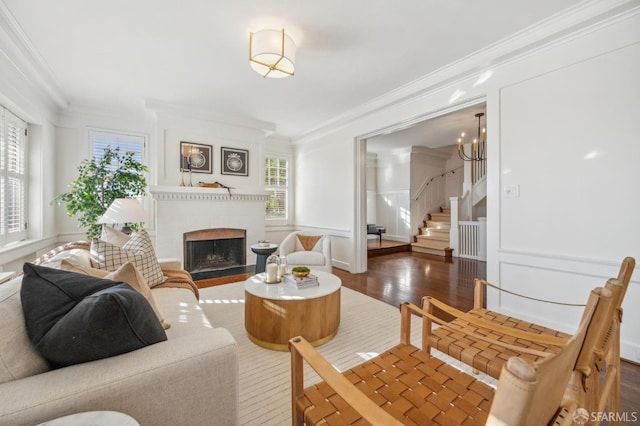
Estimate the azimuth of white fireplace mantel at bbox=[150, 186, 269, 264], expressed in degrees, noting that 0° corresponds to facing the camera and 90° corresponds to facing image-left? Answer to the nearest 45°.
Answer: approximately 0°

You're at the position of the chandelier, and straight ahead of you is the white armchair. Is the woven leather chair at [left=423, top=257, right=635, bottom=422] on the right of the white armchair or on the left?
left

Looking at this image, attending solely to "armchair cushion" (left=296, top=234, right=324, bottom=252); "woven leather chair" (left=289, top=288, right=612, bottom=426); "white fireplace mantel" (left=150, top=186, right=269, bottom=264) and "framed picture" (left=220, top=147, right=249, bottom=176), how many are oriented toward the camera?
3

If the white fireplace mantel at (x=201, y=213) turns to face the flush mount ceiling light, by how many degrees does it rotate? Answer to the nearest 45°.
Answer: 0° — it already faces it

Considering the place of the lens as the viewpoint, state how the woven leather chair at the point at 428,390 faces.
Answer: facing away from the viewer and to the left of the viewer

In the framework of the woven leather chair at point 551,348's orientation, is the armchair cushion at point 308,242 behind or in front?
in front

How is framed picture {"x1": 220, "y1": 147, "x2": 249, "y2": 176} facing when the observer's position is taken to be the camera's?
facing the viewer

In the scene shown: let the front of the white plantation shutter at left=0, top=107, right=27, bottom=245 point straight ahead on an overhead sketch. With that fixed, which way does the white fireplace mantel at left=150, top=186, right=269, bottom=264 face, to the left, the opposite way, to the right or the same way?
to the right

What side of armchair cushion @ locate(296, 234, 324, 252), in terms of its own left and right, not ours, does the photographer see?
front

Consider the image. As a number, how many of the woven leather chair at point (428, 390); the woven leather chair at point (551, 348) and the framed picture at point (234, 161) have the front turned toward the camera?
1

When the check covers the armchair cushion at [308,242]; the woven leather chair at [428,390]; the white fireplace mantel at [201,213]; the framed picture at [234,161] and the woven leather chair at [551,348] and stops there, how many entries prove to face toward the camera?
3

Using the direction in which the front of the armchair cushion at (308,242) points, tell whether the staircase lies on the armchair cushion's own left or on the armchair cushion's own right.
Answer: on the armchair cushion's own left

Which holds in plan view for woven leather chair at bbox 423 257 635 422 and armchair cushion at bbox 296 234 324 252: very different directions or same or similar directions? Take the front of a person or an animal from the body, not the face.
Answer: very different directions

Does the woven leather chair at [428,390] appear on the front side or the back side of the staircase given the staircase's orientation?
on the front side
